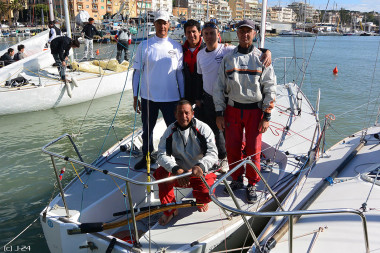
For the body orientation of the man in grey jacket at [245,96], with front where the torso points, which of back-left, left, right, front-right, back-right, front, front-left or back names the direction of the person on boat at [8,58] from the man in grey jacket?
back-right

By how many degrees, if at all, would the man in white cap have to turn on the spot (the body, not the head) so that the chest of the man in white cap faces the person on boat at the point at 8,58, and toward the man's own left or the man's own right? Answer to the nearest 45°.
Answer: approximately 135° to the man's own right

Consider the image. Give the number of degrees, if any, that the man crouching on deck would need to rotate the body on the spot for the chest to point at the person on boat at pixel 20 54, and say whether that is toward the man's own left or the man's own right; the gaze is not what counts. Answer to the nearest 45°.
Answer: approximately 135° to the man's own right

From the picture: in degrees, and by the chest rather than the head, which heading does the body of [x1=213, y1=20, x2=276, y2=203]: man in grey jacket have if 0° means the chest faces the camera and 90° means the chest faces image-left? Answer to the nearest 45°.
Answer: approximately 0°
